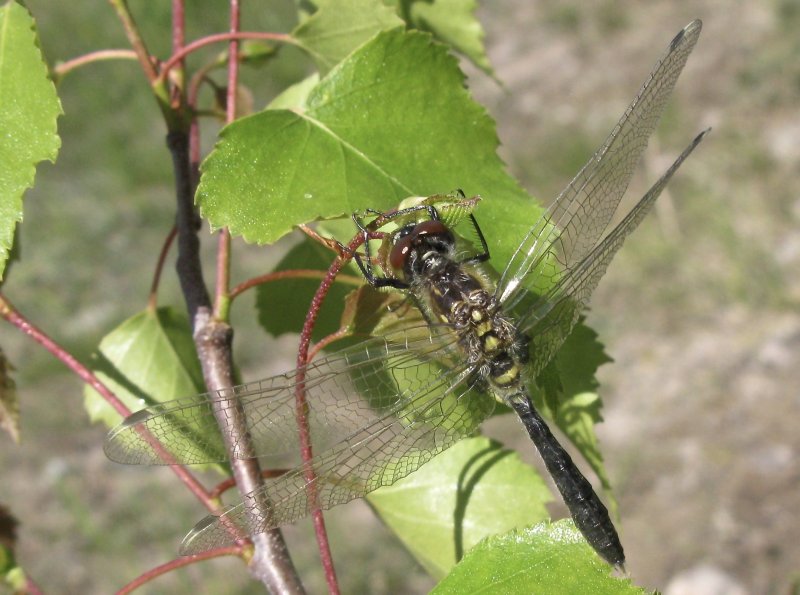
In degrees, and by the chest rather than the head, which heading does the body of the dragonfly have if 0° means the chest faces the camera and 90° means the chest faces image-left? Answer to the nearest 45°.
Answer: approximately 135°
